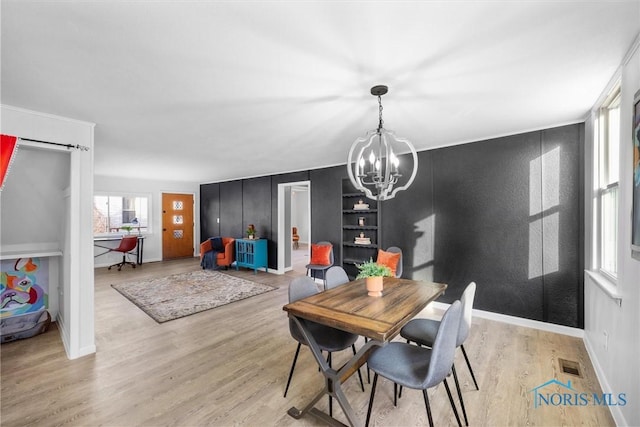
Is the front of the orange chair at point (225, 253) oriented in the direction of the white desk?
no

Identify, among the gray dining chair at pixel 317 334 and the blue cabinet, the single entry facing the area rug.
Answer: the blue cabinet

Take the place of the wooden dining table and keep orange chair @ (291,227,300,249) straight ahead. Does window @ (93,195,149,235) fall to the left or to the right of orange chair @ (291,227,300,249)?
left

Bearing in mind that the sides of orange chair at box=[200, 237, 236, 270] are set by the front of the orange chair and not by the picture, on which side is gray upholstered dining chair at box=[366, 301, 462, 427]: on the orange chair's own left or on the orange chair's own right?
on the orange chair's own left

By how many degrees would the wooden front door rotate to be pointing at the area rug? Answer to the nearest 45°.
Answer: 0° — it already faces it

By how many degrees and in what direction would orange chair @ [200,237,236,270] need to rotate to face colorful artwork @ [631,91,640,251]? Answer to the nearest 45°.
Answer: approximately 45° to its left

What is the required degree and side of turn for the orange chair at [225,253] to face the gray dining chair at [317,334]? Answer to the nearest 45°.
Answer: approximately 45° to its left

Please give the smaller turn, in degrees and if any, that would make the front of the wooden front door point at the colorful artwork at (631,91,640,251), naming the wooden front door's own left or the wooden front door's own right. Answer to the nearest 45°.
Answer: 0° — it already faces it

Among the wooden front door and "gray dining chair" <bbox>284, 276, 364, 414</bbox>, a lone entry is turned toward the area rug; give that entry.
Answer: the wooden front door

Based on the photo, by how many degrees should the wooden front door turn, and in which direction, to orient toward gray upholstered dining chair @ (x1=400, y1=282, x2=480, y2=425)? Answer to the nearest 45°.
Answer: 0° — it already faces it

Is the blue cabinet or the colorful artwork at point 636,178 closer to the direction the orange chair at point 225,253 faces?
the colorful artwork

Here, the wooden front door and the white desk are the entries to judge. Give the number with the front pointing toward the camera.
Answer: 2

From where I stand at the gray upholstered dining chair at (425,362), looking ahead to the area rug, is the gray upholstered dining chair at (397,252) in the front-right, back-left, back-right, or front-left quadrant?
front-right

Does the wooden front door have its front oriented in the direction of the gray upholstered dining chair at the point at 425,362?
yes

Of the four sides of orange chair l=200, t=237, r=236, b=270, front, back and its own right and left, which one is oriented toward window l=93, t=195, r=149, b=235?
right

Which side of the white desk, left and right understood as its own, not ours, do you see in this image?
front

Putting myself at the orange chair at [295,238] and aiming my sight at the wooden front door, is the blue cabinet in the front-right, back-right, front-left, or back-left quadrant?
front-left

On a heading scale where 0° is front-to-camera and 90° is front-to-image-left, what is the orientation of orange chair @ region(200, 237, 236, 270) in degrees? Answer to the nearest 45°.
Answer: approximately 45°
